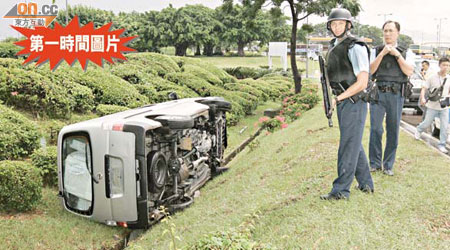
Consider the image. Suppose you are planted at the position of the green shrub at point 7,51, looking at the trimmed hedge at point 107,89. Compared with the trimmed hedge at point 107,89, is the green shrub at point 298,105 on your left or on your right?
left

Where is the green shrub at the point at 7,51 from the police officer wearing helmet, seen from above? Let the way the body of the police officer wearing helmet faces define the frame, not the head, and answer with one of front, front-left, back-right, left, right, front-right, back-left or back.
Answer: right

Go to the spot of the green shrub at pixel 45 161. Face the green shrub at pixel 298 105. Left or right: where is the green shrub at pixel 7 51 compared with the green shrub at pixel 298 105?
left

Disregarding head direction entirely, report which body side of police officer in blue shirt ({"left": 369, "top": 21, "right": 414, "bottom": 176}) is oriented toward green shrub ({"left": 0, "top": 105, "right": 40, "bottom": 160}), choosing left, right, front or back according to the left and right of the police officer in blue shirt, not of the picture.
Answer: right

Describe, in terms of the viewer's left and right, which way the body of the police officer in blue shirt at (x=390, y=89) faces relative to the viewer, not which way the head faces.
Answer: facing the viewer

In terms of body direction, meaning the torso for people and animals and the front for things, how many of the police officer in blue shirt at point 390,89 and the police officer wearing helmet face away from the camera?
0

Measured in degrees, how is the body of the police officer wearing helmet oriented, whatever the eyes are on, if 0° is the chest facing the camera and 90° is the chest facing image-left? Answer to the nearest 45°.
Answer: approximately 45°

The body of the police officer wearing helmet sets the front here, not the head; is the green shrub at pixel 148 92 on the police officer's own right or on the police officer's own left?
on the police officer's own right

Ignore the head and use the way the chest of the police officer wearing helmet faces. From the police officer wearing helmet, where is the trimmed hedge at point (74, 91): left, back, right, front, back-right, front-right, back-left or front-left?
right

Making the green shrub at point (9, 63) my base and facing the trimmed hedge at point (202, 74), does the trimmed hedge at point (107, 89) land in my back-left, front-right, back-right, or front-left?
front-right

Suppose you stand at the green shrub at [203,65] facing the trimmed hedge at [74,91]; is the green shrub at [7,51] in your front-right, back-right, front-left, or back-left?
front-right
